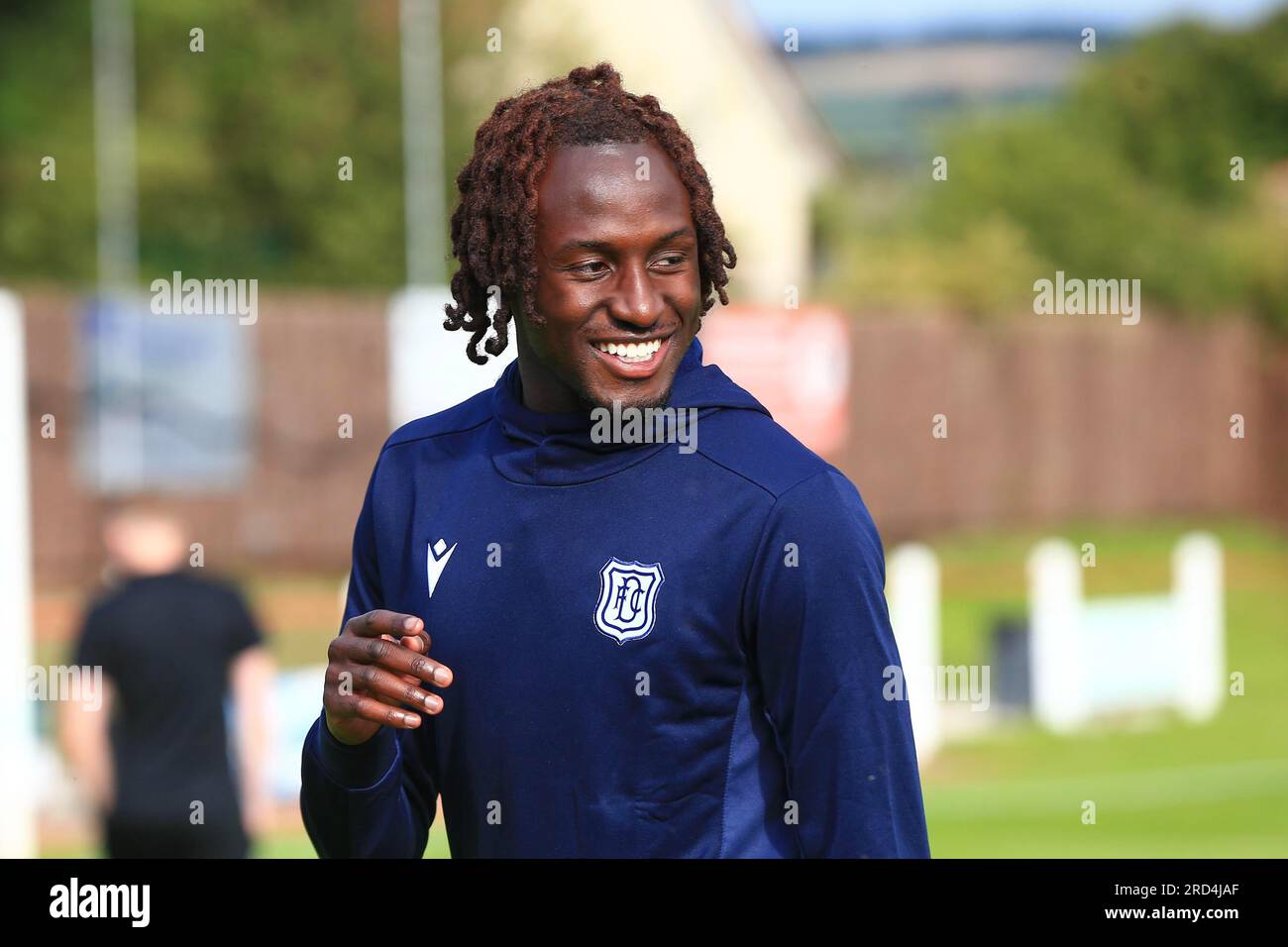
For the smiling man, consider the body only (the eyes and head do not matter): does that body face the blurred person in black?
no

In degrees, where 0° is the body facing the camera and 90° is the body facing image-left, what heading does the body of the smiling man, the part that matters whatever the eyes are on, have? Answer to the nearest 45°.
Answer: approximately 45°

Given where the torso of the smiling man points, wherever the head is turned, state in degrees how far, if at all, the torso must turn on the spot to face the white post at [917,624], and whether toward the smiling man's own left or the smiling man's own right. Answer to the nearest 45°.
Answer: approximately 135° to the smiling man's own right

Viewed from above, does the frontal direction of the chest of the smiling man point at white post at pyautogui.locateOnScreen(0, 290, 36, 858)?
no

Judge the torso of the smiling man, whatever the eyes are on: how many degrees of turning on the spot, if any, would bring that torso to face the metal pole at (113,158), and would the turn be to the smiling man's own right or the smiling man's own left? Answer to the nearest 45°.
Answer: approximately 135° to the smiling man's own right

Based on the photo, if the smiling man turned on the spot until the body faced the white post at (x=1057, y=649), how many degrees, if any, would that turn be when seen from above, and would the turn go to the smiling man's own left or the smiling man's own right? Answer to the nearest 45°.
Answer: approximately 135° to the smiling man's own right

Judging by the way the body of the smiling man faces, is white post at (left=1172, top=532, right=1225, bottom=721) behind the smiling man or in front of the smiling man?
behind

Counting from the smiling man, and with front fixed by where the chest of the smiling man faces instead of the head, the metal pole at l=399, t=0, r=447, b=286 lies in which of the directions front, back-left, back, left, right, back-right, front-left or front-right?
back-right

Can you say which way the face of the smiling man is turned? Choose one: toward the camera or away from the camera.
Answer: toward the camera

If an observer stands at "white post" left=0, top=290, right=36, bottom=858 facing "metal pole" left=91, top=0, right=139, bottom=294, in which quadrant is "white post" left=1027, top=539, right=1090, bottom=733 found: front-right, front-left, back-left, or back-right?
front-right

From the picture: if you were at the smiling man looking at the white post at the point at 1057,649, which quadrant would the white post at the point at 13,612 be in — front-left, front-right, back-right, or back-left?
front-left

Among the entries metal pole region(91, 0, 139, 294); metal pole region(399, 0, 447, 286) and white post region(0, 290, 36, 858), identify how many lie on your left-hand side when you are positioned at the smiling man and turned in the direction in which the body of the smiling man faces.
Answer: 0
